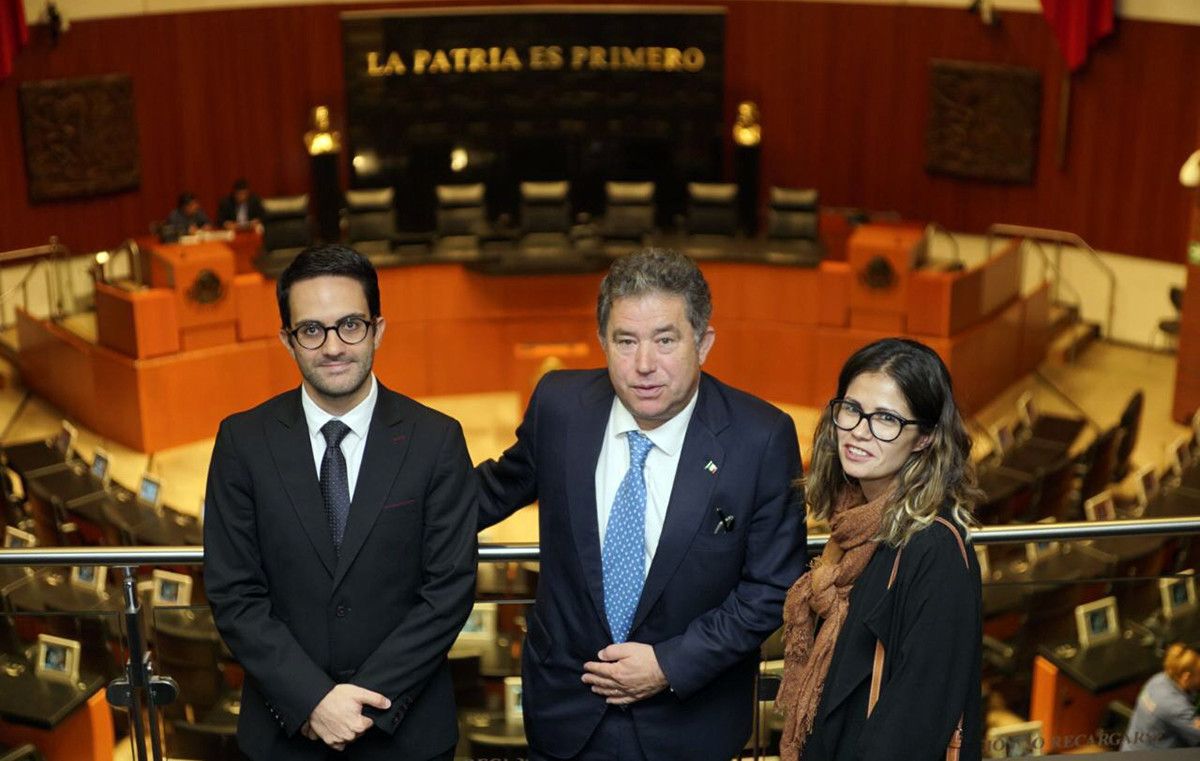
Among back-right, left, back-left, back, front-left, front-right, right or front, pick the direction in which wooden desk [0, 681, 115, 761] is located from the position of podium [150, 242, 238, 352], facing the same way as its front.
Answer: front-right

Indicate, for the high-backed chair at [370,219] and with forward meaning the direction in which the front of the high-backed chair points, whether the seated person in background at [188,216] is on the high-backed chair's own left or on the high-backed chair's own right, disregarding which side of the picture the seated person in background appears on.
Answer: on the high-backed chair's own right

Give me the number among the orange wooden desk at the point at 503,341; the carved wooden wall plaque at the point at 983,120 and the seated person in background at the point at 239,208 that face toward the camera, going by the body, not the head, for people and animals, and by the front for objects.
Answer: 3

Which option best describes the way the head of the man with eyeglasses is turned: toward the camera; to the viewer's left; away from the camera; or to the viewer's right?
toward the camera

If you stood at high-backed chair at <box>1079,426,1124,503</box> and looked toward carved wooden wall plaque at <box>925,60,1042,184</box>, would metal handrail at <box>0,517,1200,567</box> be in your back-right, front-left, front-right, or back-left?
back-left

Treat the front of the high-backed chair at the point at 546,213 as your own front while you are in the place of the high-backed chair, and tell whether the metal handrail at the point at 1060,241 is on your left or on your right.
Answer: on your left

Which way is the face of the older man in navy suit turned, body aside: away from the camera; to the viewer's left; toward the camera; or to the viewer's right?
toward the camera

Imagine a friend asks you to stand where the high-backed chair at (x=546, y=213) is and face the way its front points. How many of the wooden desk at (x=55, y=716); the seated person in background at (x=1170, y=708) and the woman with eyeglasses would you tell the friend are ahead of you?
3

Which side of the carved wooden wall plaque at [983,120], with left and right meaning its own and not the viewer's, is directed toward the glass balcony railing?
front

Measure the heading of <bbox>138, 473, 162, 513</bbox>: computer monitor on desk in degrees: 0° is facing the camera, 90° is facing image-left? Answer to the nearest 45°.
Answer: approximately 45°

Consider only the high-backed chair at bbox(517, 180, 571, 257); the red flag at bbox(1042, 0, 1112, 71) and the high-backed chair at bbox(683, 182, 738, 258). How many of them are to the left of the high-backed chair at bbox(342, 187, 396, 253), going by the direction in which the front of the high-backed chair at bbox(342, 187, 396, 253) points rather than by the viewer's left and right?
3

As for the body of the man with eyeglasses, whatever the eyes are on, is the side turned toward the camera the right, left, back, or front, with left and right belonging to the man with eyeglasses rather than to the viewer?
front

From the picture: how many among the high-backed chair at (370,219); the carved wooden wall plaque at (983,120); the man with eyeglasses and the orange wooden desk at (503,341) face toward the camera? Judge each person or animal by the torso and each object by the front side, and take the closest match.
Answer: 4

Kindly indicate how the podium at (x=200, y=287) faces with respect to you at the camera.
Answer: facing the viewer and to the right of the viewer

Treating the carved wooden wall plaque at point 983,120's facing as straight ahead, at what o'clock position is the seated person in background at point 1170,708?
The seated person in background is roughly at 12 o'clock from the carved wooden wall plaque.

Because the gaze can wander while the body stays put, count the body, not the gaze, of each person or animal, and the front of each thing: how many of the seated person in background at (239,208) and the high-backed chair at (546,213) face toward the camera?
2

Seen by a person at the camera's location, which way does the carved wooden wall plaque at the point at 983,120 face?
facing the viewer

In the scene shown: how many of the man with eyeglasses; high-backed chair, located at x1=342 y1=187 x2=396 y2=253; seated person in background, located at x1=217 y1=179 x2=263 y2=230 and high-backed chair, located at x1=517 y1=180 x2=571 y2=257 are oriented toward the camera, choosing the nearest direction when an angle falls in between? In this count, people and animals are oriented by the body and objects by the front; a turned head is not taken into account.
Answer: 4

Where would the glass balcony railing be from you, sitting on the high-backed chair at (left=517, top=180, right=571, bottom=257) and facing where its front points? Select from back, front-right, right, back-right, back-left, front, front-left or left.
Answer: front

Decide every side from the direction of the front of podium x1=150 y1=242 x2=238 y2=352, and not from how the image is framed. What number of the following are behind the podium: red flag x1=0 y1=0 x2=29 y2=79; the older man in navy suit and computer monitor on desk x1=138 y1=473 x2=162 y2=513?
1

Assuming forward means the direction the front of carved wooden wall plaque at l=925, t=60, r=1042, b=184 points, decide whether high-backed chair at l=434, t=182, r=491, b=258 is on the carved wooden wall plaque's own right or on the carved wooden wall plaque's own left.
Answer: on the carved wooden wall plaque's own right

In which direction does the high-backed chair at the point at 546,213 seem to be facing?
toward the camera
